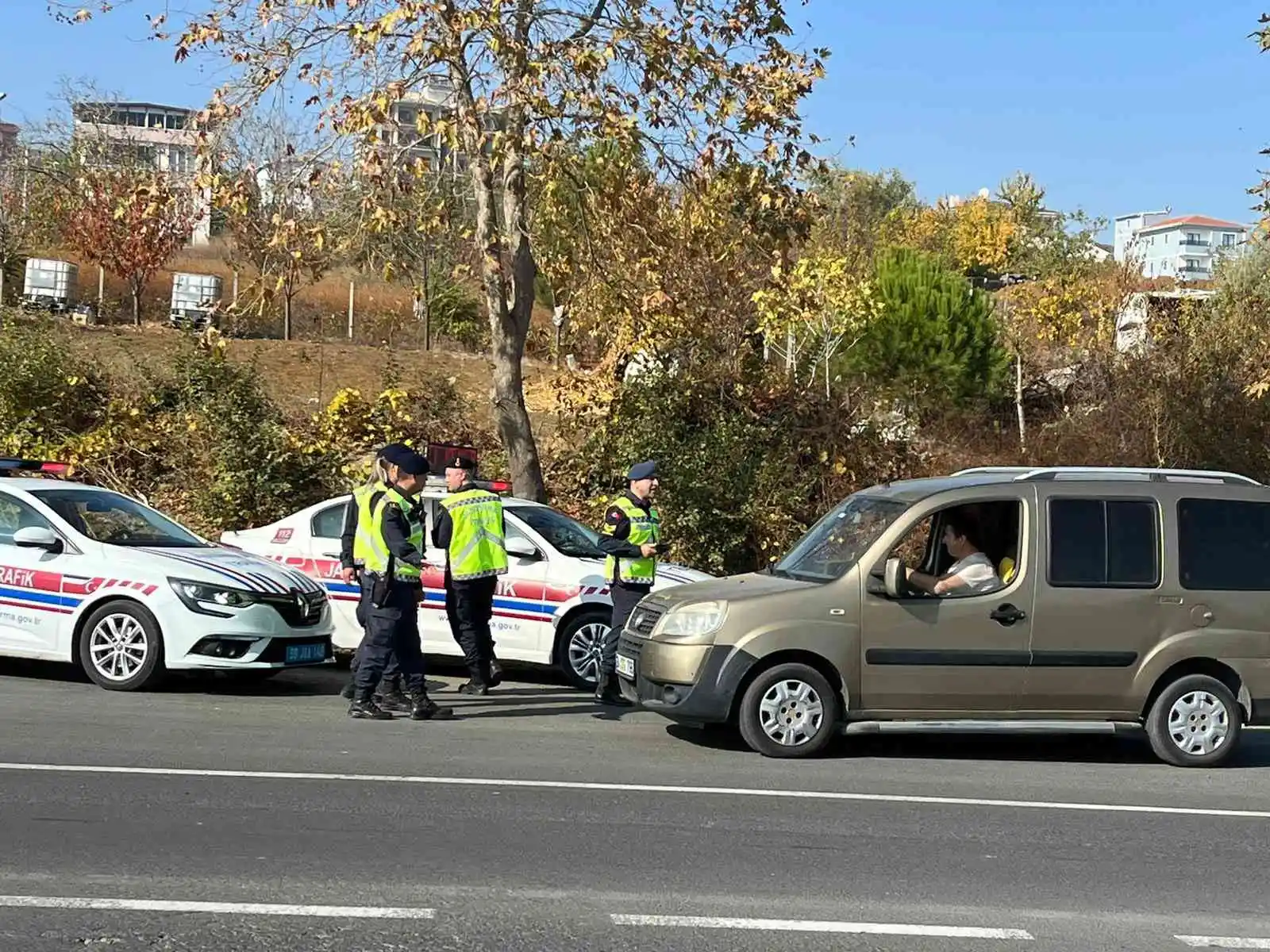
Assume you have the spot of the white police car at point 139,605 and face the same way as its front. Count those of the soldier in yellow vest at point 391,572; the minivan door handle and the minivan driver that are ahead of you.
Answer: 3

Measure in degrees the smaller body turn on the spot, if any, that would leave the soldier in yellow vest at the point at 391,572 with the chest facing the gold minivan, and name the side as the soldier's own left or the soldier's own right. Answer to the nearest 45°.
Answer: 0° — they already face it

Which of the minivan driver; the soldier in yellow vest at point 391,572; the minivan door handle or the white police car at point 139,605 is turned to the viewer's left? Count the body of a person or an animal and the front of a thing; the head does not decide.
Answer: the minivan driver

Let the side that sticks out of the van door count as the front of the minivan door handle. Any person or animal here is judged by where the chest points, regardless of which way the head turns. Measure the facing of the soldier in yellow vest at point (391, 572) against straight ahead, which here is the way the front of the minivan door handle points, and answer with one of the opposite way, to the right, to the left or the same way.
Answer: to the left

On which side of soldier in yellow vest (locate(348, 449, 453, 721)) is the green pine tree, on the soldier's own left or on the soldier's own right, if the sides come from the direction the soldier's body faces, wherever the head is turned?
on the soldier's own left

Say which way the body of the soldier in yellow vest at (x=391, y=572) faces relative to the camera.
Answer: to the viewer's right

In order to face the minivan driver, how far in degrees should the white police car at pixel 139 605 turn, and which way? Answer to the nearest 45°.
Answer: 0° — it already faces them

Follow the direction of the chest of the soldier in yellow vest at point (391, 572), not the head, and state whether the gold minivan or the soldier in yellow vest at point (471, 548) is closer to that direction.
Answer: the gold minivan

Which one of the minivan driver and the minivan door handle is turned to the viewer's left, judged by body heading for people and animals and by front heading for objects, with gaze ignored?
the minivan driver

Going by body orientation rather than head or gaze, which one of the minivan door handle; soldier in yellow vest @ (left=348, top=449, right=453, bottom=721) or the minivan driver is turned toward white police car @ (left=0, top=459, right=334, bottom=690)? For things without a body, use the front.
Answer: the minivan driver

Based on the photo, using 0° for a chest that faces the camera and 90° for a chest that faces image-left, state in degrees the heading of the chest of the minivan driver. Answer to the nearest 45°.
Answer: approximately 90°

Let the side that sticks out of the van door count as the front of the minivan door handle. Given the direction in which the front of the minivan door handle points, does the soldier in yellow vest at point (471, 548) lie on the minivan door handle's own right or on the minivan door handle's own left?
on the minivan door handle's own right

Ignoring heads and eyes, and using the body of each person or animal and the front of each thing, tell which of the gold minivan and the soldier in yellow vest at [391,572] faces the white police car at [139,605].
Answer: the gold minivan

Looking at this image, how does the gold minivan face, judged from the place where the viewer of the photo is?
facing to the left of the viewer

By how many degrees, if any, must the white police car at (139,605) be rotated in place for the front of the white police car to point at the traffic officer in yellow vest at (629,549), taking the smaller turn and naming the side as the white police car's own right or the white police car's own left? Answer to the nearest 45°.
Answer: approximately 45° to the white police car's own left

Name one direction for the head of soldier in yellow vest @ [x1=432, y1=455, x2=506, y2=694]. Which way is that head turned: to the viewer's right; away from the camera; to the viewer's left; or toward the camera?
to the viewer's left
